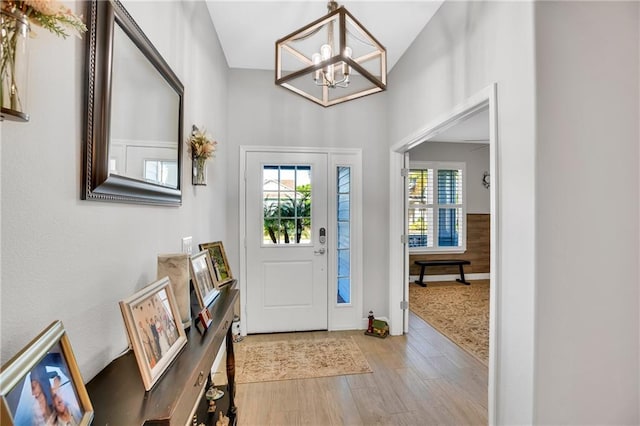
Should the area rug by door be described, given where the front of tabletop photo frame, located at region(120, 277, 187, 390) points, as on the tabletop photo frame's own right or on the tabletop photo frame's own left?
on the tabletop photo frame's own left

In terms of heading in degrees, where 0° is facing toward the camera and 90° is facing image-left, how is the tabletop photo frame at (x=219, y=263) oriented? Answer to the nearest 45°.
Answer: approximately 315°

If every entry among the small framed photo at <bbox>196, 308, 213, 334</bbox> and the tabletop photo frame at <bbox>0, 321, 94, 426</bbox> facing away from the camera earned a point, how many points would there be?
0

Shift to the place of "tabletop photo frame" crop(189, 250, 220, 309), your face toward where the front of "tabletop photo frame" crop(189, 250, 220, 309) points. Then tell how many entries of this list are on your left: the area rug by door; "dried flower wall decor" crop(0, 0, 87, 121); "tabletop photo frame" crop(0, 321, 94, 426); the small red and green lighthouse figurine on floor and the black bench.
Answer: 3

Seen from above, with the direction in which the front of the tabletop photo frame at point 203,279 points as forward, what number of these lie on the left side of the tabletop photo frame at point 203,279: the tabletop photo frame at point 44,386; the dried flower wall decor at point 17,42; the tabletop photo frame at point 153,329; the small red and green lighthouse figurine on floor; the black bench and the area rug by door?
3

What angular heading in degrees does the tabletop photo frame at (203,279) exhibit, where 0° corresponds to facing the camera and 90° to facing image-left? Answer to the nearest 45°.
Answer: approximately 315°

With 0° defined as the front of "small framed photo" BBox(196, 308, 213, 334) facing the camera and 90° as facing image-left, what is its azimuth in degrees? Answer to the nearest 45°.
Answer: approximately 315°

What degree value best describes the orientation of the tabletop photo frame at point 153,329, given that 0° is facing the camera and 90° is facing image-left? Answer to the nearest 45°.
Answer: approximately 315°

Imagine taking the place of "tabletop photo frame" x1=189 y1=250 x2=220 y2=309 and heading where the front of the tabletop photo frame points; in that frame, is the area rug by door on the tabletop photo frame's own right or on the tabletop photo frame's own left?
on the tabletop photo frame's own left
